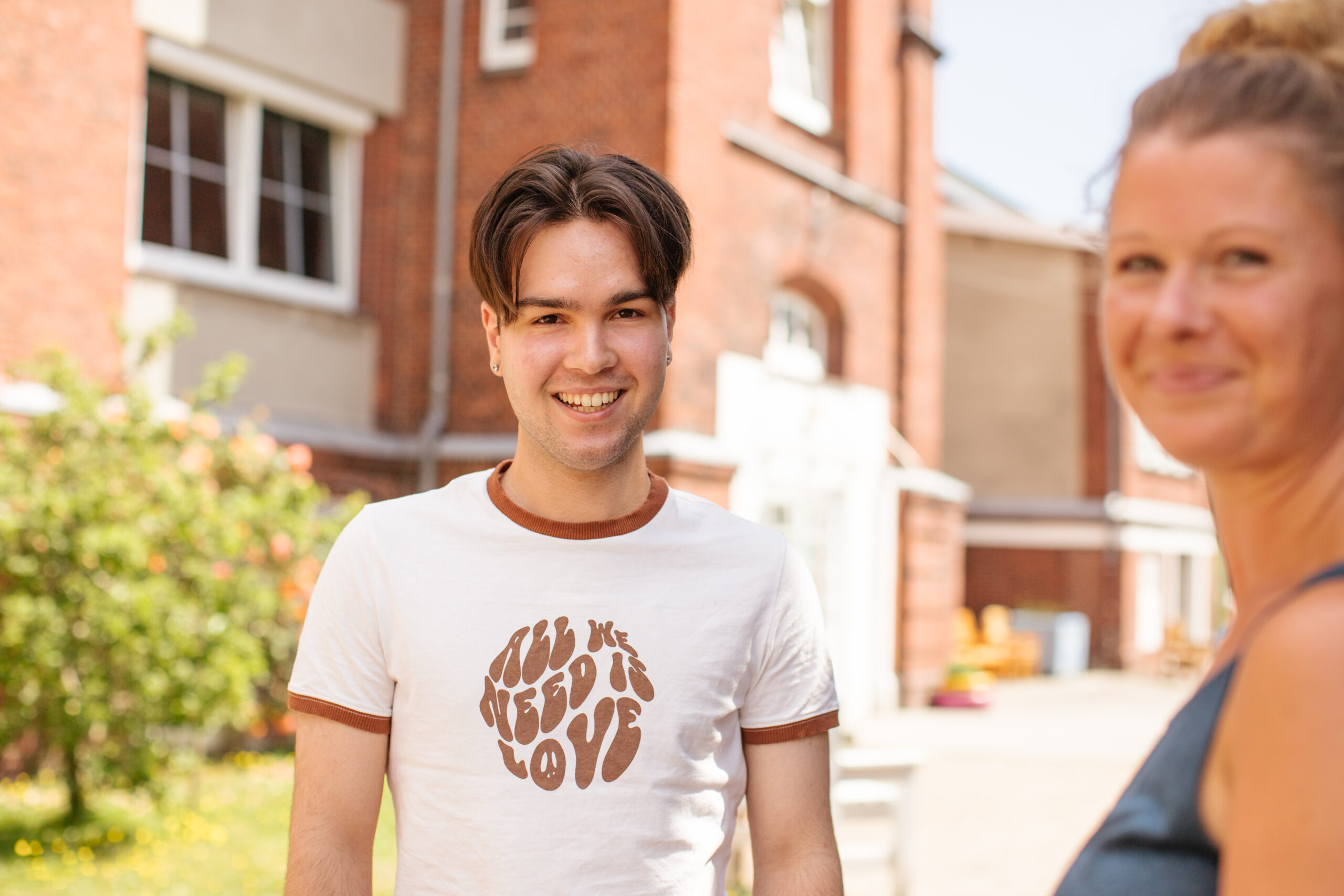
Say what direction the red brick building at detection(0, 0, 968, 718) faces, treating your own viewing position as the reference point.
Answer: facing the viewer and to the right of the viewer

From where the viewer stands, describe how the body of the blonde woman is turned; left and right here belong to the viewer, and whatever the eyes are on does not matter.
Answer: facing to the left of the viewer

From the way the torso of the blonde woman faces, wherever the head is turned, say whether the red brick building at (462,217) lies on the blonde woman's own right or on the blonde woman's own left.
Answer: on the blonde woman's own right

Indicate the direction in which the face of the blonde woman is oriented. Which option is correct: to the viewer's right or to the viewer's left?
to the viewer's left

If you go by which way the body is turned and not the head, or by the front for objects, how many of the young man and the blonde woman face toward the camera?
1

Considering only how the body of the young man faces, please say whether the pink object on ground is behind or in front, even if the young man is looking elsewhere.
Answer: behind

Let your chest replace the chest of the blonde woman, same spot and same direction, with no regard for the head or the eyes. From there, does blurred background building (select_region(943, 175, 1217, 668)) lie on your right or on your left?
on your right

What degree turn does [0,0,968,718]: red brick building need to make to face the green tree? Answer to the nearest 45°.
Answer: approximately 45° to its right

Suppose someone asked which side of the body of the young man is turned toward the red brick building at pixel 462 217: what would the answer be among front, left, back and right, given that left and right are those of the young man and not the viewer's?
back

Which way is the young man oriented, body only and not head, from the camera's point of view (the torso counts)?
toward the camera

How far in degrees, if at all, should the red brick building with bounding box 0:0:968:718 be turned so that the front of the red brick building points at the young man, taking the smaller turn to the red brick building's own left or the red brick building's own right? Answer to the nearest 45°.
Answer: approximately 45° to the red brick building's own right

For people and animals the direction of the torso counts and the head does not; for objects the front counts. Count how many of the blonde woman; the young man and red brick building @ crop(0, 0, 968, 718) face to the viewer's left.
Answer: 1

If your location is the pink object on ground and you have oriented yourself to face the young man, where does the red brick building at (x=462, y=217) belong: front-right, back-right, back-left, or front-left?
front-right

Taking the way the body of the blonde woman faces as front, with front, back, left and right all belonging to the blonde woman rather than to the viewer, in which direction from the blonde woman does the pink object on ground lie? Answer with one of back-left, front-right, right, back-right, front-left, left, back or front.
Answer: right
